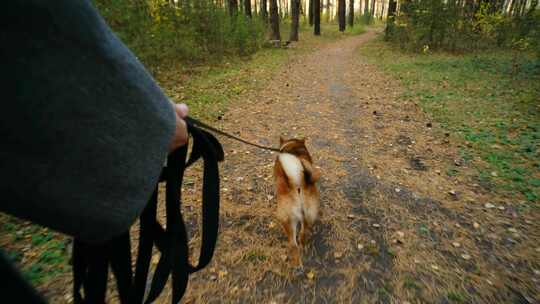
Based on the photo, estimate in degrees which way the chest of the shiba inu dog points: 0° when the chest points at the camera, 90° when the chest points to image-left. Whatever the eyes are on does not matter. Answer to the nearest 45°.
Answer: approximately 180°

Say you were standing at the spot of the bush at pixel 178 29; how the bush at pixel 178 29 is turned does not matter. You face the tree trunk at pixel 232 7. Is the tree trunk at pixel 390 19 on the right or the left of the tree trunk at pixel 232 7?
right

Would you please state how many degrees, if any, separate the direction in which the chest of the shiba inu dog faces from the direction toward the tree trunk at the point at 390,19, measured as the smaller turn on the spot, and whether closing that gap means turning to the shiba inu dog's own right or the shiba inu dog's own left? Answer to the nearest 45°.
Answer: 0° — it already faces it

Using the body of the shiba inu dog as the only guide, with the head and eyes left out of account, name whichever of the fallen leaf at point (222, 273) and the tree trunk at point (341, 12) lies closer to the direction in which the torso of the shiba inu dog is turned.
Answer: the tree trunk

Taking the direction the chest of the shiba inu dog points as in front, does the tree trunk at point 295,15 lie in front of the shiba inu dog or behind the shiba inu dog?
in front

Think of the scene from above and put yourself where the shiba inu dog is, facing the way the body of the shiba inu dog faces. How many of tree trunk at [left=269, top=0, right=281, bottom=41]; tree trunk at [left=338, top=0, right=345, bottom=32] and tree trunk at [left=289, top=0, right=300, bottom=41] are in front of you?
3

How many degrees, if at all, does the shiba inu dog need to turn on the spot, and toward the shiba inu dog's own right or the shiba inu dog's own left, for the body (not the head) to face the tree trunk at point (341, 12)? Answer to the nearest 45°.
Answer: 0° — it already faces it

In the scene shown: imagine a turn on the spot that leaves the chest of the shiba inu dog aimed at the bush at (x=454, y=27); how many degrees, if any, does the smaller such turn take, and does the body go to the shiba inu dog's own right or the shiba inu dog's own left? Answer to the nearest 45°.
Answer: approximately 45° to the shiba inu dog's own right

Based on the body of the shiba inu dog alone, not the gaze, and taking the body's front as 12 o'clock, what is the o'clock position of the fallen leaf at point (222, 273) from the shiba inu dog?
The fallen leaf is roughly at 8 o'clock from the shiba inu dog.
